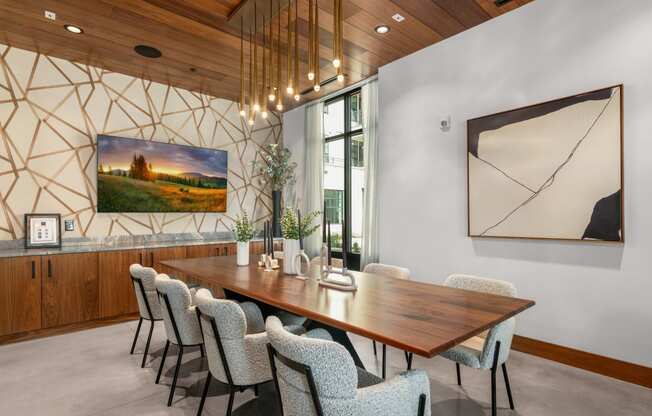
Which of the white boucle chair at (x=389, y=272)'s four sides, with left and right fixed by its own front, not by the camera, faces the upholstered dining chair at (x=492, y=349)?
left

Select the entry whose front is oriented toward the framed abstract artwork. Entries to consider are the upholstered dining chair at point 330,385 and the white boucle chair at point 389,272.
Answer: the upholstered dining chair

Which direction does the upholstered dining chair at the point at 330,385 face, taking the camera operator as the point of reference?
facing away from the viewer and to the right of the viewer

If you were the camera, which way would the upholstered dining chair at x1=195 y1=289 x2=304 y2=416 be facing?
facing away from the viewer and to the right of the viewer

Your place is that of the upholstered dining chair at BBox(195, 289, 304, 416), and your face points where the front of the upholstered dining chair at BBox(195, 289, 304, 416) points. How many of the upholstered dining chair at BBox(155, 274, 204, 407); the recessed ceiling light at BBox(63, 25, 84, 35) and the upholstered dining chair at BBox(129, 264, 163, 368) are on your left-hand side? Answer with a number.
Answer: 3

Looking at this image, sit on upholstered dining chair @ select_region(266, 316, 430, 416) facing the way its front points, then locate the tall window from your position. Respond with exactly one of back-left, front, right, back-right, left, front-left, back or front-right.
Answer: front-left

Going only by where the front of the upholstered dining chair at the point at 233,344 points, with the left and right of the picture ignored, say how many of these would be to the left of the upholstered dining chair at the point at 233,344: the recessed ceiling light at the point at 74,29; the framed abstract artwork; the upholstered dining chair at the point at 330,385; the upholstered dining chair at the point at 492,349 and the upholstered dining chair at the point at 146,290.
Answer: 2

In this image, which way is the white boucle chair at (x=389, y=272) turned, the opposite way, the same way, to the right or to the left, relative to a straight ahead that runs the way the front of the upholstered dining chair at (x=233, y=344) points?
the opposite way

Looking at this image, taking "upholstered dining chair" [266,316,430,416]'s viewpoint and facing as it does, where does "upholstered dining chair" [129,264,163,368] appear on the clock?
"upholstered dining chair" [129,264,163,368] is roughly at 9 o'clock from "upholstered dining chair" [266,316,430,416].

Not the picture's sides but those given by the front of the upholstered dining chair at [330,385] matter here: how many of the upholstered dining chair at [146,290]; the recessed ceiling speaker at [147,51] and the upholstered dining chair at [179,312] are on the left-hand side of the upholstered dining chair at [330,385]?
3

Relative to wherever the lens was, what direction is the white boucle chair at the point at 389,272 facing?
facing the viewer and to the left of the viewer

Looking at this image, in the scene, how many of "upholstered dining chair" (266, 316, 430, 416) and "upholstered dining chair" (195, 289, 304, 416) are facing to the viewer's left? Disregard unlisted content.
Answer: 0

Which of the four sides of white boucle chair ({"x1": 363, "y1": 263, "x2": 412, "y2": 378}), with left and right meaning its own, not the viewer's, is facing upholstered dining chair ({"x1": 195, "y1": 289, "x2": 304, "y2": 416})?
front

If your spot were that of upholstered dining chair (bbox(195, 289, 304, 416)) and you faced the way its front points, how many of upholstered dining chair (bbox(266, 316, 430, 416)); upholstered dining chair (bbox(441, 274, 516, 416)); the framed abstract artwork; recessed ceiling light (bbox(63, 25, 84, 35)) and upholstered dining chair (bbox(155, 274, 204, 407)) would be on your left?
2

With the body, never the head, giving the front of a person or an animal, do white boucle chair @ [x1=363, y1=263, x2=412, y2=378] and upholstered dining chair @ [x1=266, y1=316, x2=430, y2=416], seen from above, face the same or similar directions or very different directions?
very different directions
